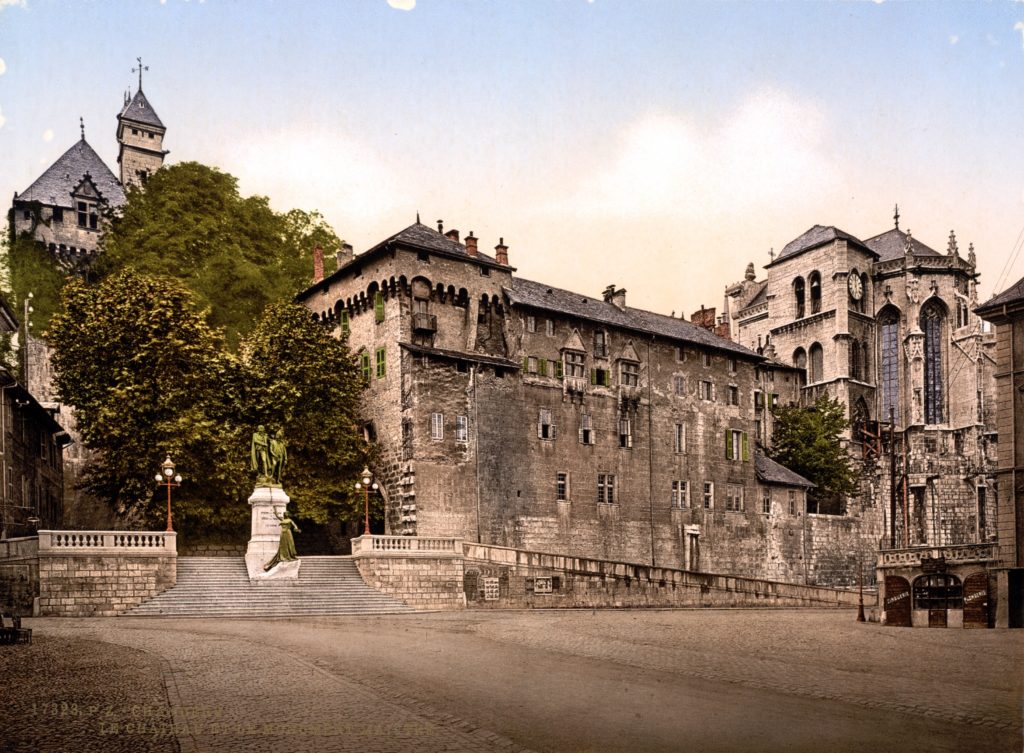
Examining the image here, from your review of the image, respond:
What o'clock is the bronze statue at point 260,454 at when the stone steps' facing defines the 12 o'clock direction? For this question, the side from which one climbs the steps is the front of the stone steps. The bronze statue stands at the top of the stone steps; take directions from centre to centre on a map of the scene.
The bronze statue is roughly at 6 o'clock from the stone steps.

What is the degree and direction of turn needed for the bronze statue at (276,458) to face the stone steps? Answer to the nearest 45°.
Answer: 0° — it already faces it

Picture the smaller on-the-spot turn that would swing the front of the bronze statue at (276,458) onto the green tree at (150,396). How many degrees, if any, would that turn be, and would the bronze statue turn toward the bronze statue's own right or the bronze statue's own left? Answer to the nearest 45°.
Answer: approximately 135° to the bronze statue's own right

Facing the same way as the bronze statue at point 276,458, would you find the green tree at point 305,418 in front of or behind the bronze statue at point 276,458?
behind

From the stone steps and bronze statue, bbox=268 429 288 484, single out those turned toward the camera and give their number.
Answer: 2

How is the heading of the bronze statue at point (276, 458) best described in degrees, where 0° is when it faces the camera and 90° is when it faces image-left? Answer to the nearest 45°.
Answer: approximately 0°

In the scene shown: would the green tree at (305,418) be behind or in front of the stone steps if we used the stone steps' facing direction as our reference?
behind
